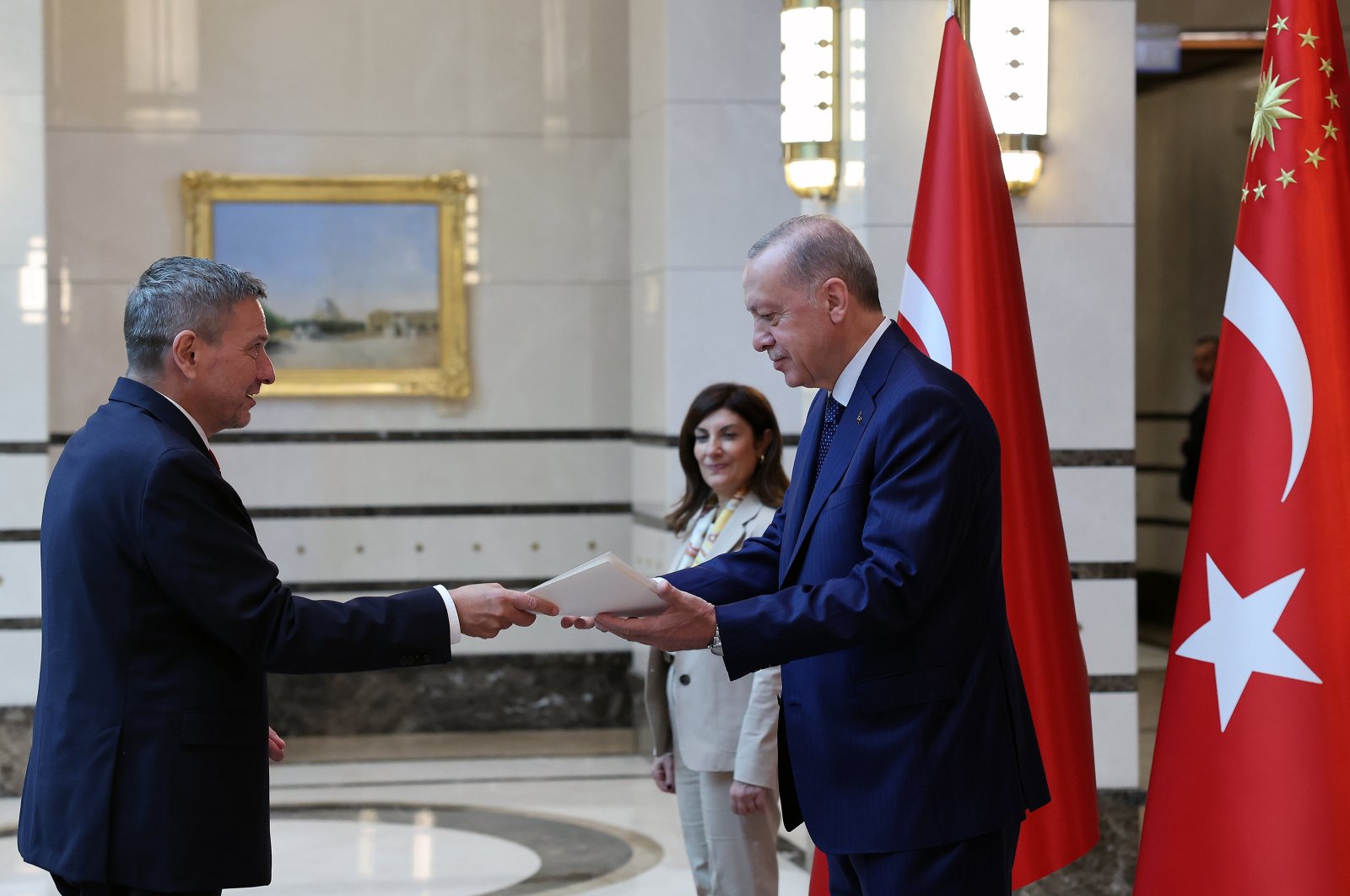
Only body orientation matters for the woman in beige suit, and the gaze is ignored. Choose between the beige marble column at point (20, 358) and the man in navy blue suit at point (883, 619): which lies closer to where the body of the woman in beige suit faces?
the man in navy blue suit

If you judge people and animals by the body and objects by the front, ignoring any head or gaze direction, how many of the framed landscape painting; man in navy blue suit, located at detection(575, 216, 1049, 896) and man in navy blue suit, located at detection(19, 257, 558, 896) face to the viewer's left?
1

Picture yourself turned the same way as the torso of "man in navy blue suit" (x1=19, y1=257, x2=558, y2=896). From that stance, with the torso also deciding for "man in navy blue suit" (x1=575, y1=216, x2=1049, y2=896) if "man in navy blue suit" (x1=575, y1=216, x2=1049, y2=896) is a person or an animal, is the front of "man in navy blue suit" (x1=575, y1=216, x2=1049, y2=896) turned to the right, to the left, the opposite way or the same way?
the opposite way

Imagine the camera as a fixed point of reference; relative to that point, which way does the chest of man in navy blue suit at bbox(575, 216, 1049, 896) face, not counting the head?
to the viewer's left

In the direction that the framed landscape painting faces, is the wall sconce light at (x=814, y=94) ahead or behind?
ahead

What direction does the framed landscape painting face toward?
toward the camera

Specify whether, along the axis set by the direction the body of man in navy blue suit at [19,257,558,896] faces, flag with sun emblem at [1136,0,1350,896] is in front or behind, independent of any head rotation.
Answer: in front

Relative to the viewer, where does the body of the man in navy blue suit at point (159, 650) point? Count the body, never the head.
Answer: to the viewer's right

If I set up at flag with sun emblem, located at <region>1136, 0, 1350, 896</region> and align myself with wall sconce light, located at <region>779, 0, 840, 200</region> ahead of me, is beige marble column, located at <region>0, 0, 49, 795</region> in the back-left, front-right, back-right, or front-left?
front-left

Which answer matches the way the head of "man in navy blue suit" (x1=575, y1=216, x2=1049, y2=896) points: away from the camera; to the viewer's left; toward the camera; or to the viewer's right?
to the viewer's left

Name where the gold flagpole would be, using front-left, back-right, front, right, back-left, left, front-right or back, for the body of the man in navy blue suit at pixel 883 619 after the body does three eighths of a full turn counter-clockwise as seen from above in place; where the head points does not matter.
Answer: back-left

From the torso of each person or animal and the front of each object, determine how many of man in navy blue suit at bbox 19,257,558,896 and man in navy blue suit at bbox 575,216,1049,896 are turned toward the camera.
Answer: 0

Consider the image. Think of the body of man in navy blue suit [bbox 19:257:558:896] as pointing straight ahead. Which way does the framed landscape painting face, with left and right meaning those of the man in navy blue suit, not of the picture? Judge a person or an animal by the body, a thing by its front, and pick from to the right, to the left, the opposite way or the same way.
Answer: to the right

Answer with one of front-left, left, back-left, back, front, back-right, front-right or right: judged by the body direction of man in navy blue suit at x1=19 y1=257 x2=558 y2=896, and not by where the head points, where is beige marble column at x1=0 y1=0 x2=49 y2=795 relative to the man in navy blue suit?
left
